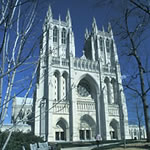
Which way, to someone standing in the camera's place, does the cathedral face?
facing the viewer and to the right of the viewer
